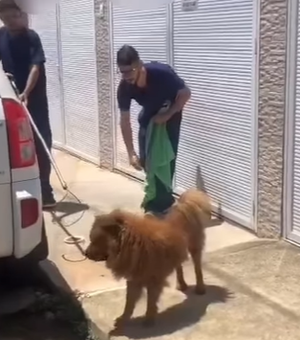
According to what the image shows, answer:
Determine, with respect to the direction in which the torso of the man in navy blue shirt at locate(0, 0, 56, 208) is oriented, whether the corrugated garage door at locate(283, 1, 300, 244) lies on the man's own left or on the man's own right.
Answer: on the man's own left

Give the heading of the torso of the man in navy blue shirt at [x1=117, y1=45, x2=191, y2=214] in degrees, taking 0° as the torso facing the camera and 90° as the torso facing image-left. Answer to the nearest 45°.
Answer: approximately 45°

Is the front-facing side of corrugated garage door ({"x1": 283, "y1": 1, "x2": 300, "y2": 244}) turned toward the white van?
yes

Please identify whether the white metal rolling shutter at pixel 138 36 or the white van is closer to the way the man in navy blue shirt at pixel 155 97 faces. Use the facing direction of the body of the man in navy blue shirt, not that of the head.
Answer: the white van

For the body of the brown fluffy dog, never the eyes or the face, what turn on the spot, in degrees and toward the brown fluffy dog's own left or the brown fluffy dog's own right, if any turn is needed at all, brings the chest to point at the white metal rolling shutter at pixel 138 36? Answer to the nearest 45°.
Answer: approximately 135° to the brown fluffy dog's own right

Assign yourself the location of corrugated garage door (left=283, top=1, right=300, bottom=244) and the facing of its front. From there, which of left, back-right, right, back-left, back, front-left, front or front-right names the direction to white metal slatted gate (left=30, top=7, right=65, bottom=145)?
right

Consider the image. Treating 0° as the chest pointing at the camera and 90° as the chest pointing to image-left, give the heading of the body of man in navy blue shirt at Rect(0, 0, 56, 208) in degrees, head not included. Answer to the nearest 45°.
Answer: approximately 45°

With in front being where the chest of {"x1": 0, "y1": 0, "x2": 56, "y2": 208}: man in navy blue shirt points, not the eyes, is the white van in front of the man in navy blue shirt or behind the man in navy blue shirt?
in front

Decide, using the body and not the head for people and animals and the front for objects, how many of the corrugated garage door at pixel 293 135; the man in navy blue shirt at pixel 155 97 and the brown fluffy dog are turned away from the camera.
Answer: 0

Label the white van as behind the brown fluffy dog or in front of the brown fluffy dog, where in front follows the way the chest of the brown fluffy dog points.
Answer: in front

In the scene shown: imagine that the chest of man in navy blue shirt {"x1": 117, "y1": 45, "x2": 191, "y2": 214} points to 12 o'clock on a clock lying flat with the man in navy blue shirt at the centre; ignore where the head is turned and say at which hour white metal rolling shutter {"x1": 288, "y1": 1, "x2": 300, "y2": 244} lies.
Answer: The white metal rolling shutter is roughly at 8 o'clock from the man in navy blue shirt.

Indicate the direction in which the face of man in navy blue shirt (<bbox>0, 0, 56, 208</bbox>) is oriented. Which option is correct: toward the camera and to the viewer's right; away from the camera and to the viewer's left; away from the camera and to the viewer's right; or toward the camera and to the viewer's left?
toward the camera and to the viewer's right
